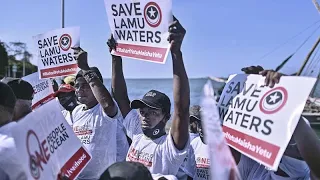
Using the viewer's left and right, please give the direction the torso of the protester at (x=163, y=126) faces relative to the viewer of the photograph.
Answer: facing the viewer and to the left of the viewer

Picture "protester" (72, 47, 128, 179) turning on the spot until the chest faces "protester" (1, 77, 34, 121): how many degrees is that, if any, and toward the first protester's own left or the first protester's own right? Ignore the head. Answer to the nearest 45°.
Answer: approximately 45° to the first protester's own right

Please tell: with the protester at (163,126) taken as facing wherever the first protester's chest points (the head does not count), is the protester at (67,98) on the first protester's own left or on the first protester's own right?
on the first protester's own right

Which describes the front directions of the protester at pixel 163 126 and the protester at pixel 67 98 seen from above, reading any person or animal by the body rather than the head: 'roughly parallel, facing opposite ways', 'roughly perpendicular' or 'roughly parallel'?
roughly parallel

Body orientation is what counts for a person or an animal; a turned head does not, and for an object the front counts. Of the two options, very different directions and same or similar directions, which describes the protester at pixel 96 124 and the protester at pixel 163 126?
same or similar directions
